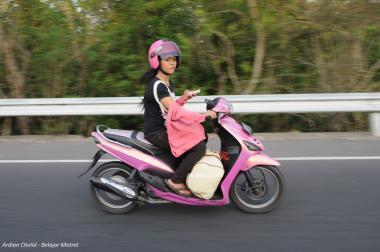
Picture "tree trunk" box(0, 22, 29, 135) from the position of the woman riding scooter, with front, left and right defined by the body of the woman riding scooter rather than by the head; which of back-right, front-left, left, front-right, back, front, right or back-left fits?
back-left

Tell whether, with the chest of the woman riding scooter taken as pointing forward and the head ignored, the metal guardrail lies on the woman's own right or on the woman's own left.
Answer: on the woman's own left

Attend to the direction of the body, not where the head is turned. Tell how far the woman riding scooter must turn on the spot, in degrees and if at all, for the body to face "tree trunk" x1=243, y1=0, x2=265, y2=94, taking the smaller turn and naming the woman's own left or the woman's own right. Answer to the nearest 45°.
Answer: approximately 90° to the woman's own left

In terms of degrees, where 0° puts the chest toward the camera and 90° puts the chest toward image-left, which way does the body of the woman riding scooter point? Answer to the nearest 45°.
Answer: approximately 270°

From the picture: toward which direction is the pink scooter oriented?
to the viewer's right

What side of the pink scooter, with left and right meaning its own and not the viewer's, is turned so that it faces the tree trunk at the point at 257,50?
left

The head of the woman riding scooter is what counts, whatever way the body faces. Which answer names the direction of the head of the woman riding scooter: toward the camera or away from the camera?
toward the camera

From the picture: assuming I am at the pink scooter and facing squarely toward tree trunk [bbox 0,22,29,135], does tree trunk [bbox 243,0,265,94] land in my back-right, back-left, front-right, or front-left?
front-right

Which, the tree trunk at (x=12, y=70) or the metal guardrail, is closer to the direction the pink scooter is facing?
the metal guardrail
